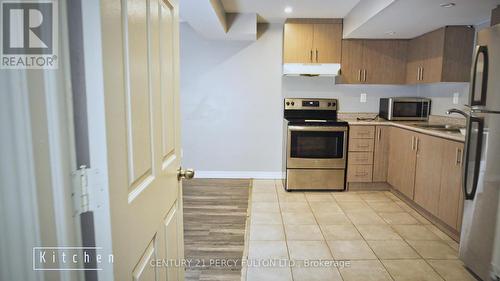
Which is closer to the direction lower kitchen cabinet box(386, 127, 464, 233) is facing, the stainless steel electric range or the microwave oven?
the stainless steel electric range

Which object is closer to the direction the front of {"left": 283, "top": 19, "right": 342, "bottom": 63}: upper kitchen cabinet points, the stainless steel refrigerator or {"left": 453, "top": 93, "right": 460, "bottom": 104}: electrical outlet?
the stainless steel refrigerator

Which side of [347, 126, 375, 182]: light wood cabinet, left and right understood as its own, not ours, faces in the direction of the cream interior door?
front

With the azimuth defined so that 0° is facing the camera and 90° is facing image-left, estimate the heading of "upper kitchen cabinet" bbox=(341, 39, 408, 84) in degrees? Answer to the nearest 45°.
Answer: approximately 0°

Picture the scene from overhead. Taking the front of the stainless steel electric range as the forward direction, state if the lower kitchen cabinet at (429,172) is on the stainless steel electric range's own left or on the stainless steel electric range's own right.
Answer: on the stainless steel electric range's own left

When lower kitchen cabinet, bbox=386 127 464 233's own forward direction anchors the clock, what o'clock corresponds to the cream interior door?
The cream interior door is roughly at 11 o'clock from the lower kitchen cabinet.

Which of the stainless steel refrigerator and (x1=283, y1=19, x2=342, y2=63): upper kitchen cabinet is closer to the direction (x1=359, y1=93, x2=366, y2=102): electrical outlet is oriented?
the stainless steel refrigerator
